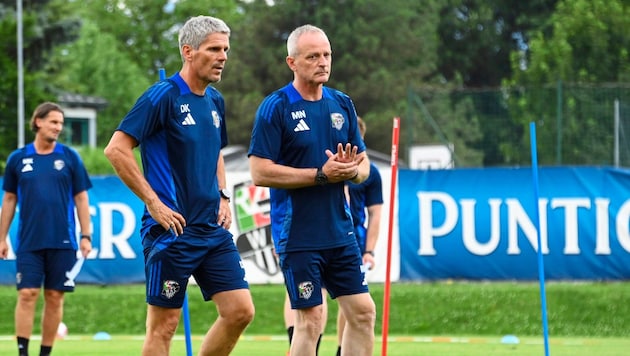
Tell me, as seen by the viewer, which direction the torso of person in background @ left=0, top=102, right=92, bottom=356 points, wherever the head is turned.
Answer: toward the camera

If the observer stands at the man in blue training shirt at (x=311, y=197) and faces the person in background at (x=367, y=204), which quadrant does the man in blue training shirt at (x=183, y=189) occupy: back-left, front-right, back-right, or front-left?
back-left

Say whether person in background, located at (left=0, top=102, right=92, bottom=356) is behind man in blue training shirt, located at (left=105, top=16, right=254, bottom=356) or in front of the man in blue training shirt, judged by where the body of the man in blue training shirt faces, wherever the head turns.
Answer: behind

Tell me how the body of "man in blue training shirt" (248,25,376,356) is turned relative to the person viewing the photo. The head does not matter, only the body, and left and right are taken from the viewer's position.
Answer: facing the viewer and to the right of the viewer
